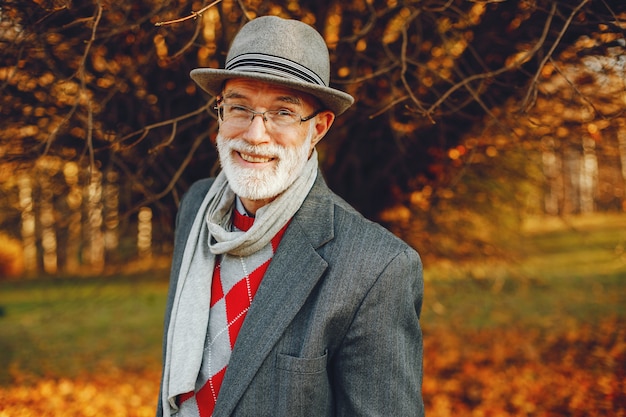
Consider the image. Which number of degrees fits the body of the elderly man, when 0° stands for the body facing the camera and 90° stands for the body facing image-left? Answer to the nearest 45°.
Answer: approximately 45°

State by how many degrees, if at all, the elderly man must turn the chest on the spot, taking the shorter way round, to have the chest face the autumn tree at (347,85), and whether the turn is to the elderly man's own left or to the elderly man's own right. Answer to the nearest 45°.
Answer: approximately 135° to the elderly man's own right
